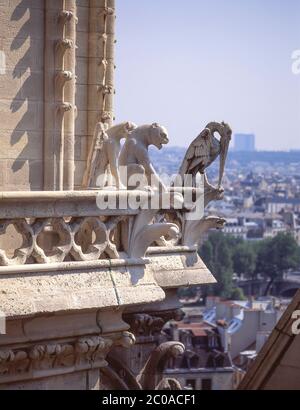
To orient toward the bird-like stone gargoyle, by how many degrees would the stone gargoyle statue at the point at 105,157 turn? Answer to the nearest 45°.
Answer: approximately 45° to its left

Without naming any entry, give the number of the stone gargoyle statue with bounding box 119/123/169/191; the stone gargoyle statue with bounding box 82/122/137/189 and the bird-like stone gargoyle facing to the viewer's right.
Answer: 3

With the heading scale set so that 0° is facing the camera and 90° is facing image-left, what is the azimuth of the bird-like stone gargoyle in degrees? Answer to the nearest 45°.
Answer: approximately 270°

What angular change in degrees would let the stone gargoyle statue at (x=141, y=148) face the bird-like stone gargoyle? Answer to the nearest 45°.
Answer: approximately 45° to its left

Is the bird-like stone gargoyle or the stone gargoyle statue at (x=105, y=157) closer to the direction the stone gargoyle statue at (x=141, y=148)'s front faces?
the bird-like stone gargoyle

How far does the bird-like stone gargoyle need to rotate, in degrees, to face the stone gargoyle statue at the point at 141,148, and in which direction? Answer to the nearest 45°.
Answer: approximately 135° to its right

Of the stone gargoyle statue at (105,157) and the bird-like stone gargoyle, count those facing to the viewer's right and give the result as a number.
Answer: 2

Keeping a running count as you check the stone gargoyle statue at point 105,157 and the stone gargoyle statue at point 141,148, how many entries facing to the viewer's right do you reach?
2

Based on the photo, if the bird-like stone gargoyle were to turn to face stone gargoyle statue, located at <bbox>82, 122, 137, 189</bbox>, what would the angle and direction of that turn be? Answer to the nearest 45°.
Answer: approximately 135° to its right

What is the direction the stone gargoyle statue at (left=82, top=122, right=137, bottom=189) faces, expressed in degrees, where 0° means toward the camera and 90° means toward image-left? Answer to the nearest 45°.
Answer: approximately 270°

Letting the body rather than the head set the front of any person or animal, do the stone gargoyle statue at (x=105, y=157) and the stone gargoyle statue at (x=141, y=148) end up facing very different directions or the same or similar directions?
same or similar directions

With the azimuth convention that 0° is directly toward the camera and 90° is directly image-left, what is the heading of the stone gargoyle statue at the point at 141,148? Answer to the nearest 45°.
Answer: approximately 270°
